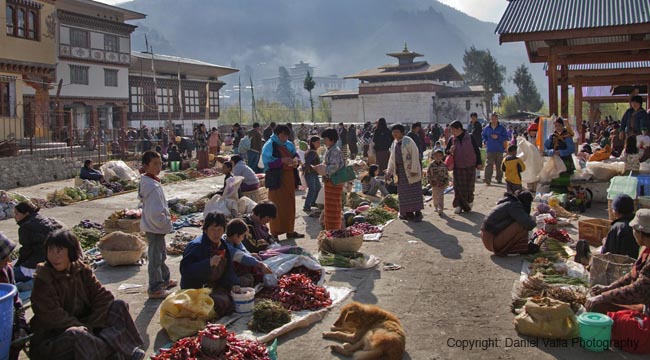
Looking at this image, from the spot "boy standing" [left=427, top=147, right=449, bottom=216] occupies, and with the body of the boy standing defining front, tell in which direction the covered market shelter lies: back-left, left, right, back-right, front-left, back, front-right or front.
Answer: back-left

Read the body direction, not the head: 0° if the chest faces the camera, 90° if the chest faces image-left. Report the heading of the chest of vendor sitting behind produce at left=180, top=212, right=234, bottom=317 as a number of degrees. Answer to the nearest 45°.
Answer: approximately 315°

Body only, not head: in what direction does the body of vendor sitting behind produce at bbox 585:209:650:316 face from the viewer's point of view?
to the viewer's left

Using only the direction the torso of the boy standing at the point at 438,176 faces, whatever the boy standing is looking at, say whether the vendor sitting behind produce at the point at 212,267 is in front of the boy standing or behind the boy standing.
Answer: in front

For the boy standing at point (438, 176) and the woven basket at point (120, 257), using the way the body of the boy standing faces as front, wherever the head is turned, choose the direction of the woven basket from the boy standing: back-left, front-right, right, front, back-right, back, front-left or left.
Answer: front-right

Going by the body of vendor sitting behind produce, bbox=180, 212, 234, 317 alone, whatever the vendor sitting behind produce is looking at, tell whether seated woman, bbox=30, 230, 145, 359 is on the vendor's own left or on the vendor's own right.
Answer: on the vendor's own right

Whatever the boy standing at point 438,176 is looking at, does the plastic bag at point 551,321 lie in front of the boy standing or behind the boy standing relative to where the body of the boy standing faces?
in front

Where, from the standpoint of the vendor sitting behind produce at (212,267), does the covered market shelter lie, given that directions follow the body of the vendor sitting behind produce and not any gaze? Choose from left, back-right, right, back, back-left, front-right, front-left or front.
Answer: left

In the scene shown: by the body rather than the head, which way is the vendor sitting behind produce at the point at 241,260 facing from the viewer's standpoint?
to the viewer's right

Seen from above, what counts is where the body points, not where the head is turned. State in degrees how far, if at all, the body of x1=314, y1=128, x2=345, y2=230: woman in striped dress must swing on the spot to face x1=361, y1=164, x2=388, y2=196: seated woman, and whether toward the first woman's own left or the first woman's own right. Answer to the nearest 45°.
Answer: approximately 90° to the first woman's own right

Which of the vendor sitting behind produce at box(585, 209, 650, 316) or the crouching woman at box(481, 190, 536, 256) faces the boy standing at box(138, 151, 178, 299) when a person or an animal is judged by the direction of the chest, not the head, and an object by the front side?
the vendor sitting behind produce
